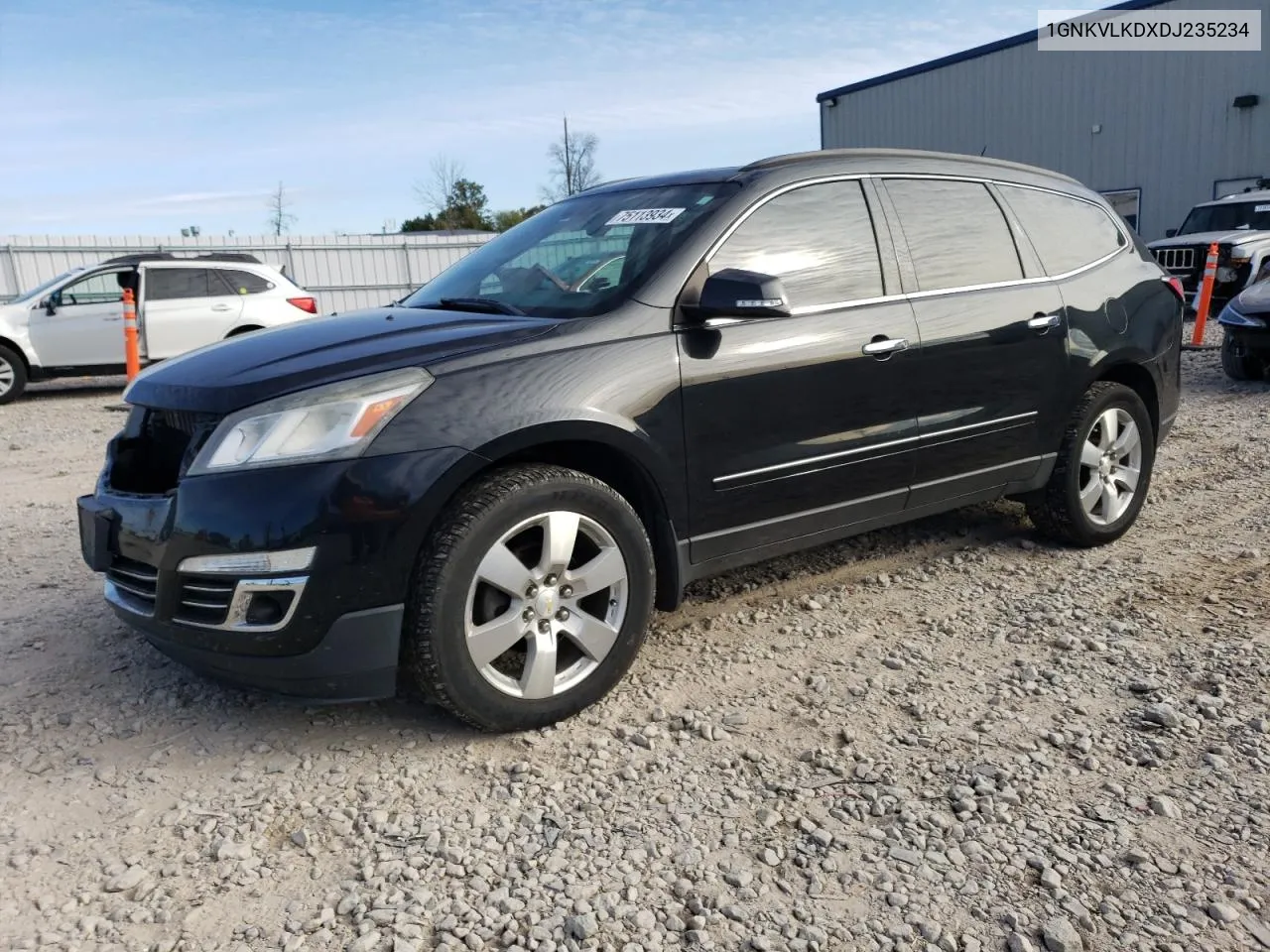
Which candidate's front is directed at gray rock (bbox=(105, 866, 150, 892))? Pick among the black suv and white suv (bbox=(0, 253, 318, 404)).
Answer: the black suv

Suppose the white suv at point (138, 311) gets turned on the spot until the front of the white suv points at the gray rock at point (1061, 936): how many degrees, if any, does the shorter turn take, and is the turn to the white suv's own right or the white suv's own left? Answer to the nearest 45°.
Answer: approximately 90° to the white suv's own left

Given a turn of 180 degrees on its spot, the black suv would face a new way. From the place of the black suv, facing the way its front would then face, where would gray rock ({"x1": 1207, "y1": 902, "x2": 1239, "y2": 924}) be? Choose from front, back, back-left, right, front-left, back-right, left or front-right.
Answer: right

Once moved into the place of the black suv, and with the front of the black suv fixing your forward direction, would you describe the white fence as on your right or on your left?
on your right

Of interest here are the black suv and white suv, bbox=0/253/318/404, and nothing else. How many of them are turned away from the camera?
0

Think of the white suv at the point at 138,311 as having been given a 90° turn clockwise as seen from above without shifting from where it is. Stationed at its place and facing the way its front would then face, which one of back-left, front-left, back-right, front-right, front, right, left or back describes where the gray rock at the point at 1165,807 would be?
back

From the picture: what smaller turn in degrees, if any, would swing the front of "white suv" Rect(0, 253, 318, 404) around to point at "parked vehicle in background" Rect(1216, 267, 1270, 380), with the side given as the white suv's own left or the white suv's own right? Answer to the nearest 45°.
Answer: approximately 135° to the white suv's own left

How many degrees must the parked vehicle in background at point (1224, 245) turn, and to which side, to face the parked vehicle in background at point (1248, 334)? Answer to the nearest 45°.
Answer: approximately 45° to its left

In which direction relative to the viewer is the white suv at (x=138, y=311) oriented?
to the viewer's left

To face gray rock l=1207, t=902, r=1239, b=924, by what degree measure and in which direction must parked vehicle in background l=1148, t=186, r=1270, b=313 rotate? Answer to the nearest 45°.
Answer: approximately 45° to its left

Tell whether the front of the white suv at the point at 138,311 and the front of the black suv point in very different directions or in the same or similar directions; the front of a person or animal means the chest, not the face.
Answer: same or similar directions

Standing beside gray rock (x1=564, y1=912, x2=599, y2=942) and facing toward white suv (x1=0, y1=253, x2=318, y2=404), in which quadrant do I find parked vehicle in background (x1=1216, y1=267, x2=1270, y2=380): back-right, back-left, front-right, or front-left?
front-right

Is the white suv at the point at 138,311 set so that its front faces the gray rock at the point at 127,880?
no

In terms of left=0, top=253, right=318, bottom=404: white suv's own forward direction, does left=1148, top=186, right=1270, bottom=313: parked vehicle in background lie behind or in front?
behind

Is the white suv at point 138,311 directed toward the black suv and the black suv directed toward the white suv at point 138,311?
no

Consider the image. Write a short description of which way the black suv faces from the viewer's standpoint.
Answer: facing the viewer and to the left of the viewer

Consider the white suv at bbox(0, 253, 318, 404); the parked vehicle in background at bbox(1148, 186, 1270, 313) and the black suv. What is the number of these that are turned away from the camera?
0
